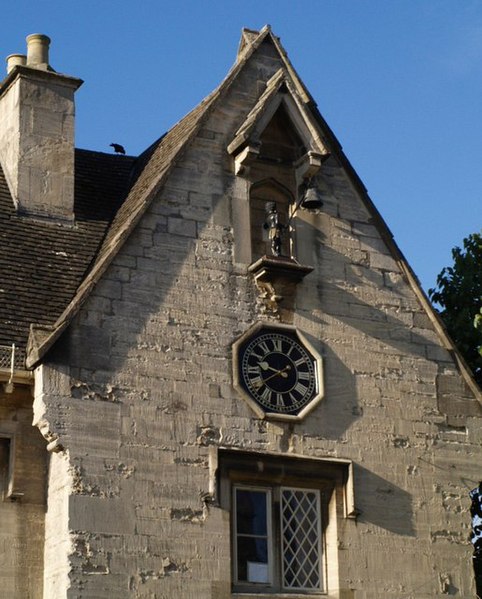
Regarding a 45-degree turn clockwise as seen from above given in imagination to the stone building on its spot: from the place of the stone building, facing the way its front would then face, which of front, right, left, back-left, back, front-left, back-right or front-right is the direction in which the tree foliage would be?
back

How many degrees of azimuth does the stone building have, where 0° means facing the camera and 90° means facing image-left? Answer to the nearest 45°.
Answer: approximately 0°
